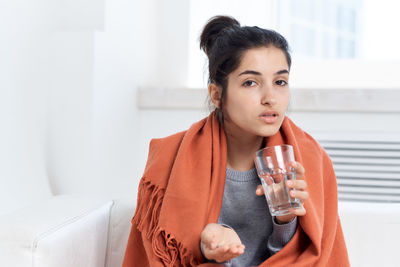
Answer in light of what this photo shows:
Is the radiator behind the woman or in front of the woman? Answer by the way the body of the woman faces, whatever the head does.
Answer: behind

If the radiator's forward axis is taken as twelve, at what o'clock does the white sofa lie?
The white sofa is roughly at 1 o'clock from the radiator.

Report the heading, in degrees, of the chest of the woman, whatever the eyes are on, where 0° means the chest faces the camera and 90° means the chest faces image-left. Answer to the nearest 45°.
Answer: approximately 0°

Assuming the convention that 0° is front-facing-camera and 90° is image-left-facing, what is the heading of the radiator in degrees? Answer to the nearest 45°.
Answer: approximately 0°

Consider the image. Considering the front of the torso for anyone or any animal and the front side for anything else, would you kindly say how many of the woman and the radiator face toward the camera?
2
